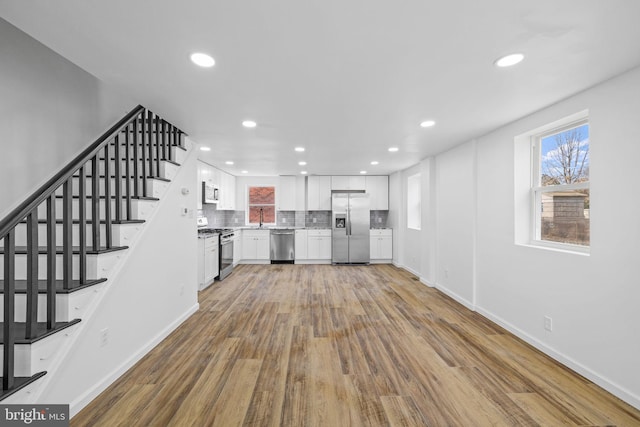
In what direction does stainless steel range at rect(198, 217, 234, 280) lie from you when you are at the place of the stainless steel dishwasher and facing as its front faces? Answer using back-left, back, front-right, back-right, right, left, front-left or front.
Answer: front-right

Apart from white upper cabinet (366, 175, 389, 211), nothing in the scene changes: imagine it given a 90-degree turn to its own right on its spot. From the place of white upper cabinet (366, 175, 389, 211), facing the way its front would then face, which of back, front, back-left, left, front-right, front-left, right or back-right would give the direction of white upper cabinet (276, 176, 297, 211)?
front

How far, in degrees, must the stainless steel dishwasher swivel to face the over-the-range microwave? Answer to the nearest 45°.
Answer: approximately 45° to its right

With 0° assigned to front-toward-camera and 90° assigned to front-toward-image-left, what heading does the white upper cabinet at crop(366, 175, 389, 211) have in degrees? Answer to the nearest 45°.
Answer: approximately 0°

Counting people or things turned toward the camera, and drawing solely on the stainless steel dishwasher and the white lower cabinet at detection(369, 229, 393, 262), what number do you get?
2

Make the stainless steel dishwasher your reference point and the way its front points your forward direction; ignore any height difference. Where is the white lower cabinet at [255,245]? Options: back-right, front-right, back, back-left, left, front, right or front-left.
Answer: right

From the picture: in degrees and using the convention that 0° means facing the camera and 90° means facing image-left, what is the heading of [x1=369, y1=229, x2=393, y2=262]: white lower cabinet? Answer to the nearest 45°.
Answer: approximately 0°

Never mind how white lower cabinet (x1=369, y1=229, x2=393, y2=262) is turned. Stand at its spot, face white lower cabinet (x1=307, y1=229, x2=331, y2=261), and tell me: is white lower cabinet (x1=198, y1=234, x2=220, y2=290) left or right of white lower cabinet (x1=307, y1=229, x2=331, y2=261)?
left
